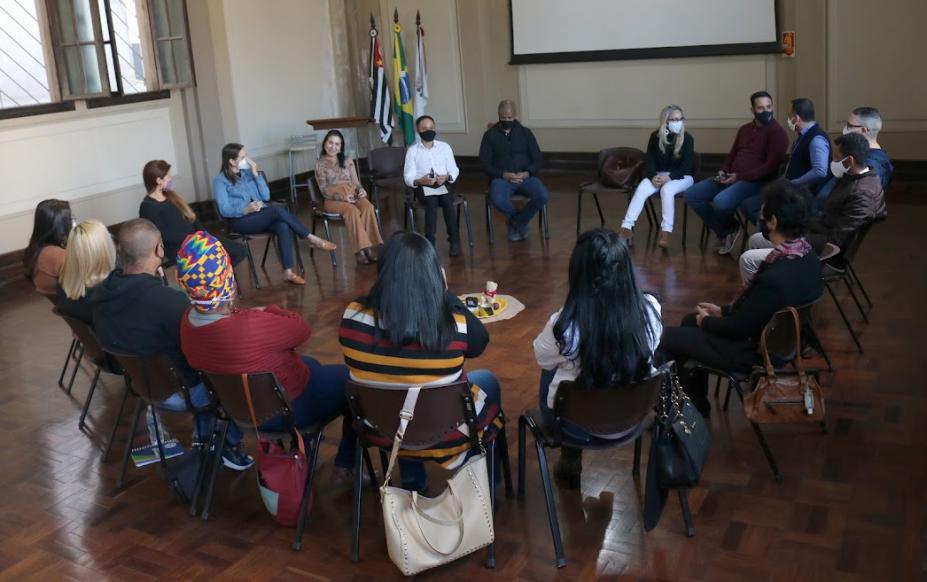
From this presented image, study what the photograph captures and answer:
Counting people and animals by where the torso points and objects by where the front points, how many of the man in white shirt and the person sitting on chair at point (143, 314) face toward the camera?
1

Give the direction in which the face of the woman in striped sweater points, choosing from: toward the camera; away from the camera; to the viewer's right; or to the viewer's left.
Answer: away from the camera

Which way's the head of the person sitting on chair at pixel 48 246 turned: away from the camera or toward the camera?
away from the camera

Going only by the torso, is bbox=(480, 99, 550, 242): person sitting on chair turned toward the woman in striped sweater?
yes

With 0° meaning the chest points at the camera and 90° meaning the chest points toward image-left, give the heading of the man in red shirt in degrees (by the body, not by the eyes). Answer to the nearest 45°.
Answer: approximately 45°

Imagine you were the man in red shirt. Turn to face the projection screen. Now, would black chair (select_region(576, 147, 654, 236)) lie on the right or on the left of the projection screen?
left

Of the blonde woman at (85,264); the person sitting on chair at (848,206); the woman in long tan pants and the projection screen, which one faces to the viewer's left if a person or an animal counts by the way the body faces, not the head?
the person sitting on chair

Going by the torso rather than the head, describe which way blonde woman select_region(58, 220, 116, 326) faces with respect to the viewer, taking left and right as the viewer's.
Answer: facing away from the viewer and to the right of the viewer

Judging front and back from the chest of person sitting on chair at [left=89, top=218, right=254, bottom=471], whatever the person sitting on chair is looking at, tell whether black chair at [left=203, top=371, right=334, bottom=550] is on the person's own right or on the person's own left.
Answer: on the person's own right

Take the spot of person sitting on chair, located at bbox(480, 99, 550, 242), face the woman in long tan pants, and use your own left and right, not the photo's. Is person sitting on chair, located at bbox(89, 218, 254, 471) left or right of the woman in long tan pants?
left

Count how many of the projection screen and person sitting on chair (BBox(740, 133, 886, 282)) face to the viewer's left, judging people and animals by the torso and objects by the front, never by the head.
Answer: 1

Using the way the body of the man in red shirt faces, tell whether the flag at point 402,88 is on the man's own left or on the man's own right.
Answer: on the man's own right

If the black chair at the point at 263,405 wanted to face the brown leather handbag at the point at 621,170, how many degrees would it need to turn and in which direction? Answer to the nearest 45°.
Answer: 0° — it already faces it

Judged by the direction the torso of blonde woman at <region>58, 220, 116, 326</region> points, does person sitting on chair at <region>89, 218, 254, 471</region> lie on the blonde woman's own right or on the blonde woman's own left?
on the blonde woman's own right
